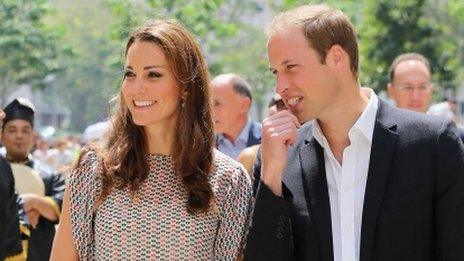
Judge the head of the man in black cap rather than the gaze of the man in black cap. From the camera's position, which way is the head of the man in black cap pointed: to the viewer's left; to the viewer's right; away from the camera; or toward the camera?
toward the camera

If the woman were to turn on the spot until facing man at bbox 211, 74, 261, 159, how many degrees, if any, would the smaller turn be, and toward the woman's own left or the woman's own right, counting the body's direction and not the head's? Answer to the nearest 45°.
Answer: approximately 180°

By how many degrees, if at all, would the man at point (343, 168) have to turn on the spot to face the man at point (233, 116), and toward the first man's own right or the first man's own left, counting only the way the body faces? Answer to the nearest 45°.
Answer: approximately 135° to the first man's own right

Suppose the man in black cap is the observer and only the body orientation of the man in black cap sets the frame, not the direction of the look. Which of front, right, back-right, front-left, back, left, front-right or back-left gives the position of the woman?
front

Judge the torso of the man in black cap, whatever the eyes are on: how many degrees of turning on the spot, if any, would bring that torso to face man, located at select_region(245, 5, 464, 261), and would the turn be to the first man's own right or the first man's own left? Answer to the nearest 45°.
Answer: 0° — they already face them

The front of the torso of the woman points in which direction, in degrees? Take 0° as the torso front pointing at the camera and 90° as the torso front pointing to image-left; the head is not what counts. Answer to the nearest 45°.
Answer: approximately 0°

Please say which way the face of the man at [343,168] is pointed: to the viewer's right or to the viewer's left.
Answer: to the viewer's left

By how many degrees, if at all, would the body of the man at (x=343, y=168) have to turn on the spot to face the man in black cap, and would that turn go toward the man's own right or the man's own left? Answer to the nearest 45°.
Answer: approximately 90° to the man's own right

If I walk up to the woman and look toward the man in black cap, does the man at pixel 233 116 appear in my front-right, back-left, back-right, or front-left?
front-right

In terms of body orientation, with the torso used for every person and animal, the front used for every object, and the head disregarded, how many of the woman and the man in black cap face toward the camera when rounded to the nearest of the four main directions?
2
